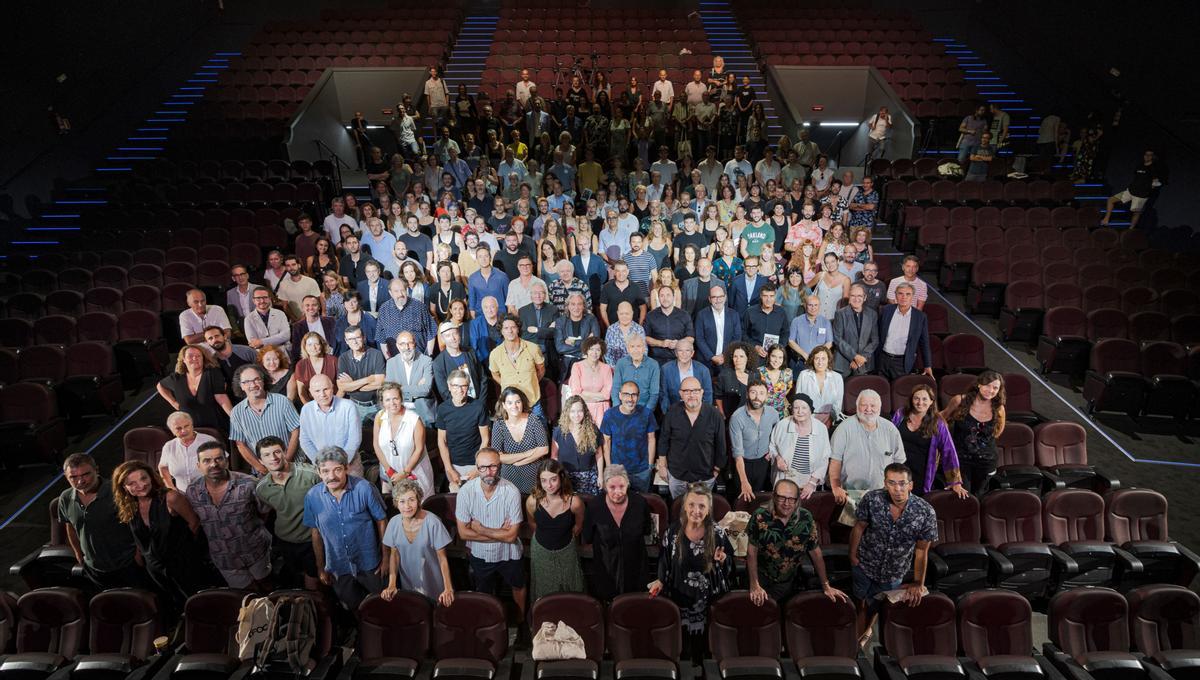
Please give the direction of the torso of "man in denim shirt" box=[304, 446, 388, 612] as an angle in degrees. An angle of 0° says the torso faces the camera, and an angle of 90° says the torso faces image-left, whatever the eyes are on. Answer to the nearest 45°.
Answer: approximately 0°

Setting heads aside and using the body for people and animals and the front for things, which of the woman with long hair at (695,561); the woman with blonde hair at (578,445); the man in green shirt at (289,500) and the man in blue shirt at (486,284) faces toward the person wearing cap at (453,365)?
the man in blue shirt

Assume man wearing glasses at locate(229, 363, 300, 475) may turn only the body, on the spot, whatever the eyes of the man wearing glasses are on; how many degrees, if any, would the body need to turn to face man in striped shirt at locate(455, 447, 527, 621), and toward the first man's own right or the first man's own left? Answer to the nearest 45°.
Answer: approximately 45° to the first man's own left

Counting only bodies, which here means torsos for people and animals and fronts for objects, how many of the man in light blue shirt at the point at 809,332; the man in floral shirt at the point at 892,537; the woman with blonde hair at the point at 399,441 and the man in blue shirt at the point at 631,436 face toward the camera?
4

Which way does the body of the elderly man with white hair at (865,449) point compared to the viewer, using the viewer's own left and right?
facing the viewer

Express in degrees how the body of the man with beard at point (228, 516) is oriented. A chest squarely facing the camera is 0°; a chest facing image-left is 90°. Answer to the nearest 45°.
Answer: approximately 0°

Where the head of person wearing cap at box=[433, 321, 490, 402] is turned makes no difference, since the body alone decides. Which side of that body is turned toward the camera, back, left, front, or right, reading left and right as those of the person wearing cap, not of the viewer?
front

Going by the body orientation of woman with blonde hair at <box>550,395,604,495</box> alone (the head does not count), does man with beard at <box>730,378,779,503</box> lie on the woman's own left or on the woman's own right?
on the woman's own left

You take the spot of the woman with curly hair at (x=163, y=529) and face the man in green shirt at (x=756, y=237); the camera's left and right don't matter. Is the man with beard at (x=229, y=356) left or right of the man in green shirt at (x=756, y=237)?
left

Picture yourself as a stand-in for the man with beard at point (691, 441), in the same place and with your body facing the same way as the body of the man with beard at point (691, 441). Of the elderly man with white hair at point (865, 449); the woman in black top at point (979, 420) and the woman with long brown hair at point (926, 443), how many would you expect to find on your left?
3

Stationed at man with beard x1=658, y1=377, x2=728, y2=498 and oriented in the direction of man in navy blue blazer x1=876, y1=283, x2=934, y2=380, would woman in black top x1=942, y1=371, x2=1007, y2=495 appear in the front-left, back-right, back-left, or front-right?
front-right

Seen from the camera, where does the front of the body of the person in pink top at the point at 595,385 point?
toward the camera

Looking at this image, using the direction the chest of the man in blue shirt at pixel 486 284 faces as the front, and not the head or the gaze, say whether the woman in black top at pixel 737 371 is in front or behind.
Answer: in front
